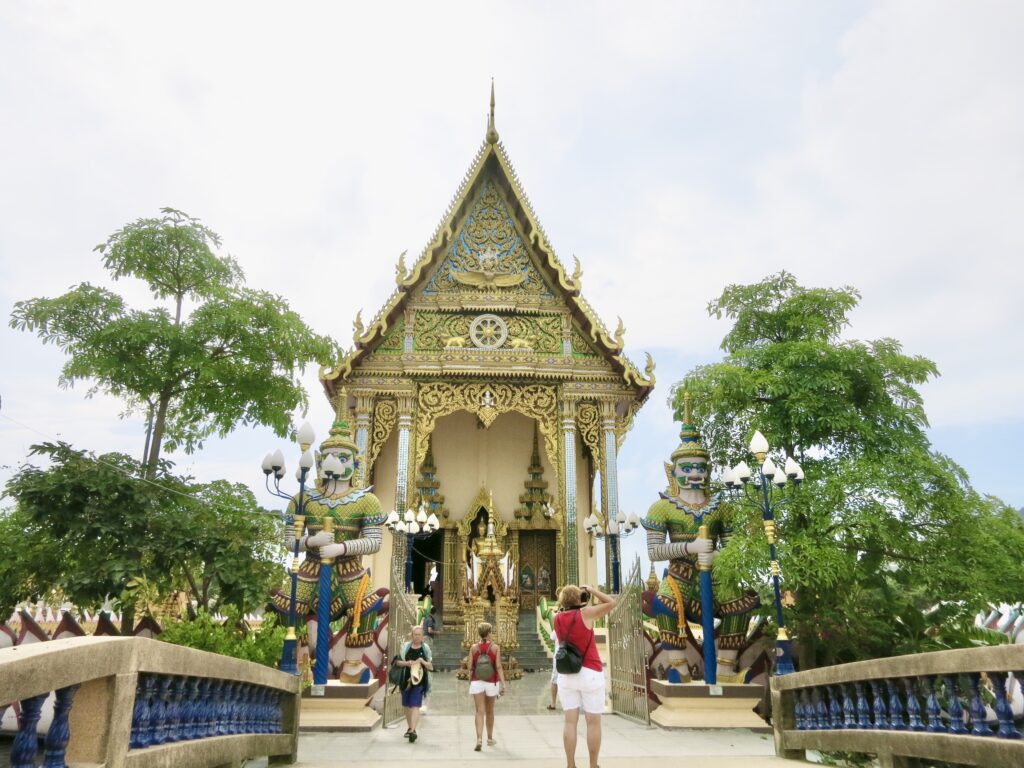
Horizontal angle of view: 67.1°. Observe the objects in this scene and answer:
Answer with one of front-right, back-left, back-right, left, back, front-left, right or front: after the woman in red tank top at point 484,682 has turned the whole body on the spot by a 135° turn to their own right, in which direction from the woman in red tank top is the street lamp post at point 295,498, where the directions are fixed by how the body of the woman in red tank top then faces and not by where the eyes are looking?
back-right

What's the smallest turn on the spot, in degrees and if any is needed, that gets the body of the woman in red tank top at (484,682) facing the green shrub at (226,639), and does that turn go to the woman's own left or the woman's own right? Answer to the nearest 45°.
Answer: approximately 90° to the woman's own left

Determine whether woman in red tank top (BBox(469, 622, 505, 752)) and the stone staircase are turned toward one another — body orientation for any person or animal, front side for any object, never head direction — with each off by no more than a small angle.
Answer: yes

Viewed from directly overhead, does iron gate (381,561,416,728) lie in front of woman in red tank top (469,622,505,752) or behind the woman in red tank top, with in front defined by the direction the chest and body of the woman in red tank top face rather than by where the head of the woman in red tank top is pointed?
in front

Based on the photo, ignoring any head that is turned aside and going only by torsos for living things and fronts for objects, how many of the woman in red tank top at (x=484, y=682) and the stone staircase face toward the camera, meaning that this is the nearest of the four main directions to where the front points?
1

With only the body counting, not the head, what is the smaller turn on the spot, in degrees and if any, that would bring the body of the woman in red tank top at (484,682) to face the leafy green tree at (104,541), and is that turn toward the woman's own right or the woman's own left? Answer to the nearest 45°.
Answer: approximately 90° to the woman's own left

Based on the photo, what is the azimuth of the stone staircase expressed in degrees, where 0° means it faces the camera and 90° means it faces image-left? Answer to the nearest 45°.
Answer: approximately 0°

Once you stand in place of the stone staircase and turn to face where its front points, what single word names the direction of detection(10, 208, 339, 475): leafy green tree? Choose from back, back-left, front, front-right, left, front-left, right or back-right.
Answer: front-right

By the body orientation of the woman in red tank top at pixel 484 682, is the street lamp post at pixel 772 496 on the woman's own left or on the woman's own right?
on the woman's own right

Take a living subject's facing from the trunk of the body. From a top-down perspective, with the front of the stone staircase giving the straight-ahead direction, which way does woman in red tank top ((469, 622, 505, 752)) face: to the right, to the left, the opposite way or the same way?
the opposite way

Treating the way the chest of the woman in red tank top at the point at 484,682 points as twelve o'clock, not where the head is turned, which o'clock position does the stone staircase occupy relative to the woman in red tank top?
The stone staircase is roughly at 12 o'clock from the woman in red tank top.

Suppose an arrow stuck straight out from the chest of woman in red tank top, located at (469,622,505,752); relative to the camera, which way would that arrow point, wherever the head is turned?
away from the camera

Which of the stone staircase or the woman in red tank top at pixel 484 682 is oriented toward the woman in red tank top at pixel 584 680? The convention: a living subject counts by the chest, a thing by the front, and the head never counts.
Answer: the stone staircase

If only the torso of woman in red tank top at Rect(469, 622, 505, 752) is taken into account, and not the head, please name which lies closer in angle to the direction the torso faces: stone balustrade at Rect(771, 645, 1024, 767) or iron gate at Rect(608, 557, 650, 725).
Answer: the iron gate
